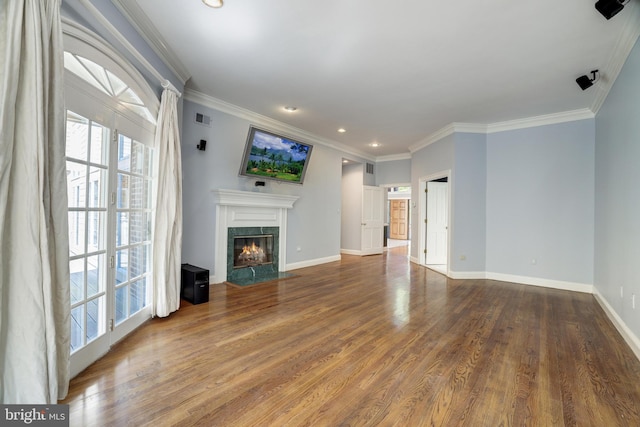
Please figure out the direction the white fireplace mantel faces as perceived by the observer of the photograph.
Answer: facing the viewer and to the right of the viewer

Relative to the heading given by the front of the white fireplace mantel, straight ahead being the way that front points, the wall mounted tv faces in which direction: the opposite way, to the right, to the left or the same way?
the same way

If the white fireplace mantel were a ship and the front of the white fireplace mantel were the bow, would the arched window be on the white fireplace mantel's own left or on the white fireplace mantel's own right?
on the white fireplace mantel's own right

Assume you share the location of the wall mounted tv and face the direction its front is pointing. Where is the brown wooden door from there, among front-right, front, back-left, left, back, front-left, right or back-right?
left

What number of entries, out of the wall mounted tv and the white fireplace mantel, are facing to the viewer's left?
0

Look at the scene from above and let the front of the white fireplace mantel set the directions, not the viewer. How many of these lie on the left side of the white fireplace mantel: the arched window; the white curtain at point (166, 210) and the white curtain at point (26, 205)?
0

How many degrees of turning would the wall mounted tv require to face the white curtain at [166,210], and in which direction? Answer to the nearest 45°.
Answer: approximately 90° to its right

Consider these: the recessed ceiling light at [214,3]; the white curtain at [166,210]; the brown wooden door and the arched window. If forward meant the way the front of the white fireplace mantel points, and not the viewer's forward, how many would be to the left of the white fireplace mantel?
1

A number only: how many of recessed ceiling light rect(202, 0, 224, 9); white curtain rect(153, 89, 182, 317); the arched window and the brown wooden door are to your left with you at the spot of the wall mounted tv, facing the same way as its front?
1

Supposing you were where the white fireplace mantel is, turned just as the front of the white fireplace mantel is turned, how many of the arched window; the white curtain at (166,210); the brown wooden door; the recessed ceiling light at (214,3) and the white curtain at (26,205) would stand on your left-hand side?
1

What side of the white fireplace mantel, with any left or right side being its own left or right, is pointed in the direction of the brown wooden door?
left

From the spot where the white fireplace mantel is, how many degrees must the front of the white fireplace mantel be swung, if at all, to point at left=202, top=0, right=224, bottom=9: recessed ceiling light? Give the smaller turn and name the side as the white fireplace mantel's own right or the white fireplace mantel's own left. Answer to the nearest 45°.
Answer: approximately 45° to the white fireplace mantel's own right

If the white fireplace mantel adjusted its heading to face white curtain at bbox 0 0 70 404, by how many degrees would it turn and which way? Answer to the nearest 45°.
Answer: approximately 45° to its right
